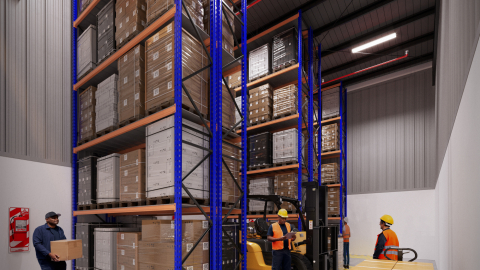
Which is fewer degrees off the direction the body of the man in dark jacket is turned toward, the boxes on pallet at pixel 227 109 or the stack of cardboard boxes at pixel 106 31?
the boxes on pallet

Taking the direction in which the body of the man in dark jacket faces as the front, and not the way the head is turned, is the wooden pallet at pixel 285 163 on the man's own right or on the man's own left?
on the man's own left

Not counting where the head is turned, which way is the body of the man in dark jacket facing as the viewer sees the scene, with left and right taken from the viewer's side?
facing the viewer and to the right of the viewer

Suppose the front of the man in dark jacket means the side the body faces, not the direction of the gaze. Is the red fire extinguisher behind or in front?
behind

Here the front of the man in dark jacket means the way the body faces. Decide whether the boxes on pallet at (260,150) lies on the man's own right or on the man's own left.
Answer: on the man's own left
